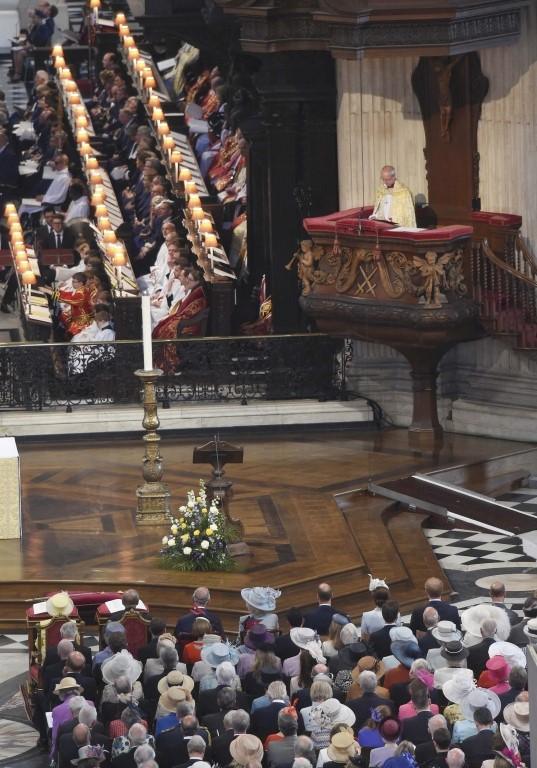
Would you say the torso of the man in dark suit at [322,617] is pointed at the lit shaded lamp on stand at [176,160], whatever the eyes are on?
yes

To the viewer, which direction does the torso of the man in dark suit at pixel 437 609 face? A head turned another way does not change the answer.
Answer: away from the camera

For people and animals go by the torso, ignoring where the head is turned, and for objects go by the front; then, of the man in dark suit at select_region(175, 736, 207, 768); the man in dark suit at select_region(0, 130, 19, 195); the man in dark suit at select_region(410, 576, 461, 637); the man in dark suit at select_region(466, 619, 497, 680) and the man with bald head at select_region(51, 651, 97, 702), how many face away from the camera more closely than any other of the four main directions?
4

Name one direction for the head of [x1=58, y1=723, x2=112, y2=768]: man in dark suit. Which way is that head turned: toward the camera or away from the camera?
away from the camera

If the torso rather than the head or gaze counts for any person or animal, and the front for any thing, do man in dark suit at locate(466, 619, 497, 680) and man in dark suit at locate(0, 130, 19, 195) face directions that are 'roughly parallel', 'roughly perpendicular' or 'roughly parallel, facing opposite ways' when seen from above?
roughly perpendicular

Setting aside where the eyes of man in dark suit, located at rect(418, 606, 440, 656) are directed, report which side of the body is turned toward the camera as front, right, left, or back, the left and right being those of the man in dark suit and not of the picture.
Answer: back

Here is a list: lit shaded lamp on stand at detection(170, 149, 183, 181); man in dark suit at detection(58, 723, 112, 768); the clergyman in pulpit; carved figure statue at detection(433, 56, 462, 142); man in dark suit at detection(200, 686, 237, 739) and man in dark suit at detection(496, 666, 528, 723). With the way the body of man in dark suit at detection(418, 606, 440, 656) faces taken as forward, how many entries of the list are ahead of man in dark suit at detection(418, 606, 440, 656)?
3

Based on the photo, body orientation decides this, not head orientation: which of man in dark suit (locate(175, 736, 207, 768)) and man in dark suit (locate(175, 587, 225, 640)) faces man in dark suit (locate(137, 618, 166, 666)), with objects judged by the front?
man in dark suit (locate(175, 736, 207, 768))

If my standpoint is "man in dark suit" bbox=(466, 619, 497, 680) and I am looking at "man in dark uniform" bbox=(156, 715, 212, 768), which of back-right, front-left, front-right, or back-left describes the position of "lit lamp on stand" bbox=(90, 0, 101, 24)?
back-right

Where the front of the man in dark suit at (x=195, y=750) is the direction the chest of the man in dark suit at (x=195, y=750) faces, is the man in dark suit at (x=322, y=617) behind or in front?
in front

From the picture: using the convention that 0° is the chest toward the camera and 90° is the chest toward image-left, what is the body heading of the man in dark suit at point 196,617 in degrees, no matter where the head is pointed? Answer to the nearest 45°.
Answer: approximately 180°

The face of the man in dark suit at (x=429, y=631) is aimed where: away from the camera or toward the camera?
away from the camera

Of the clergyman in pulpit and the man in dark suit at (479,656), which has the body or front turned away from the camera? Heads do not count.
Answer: the man in dark suit

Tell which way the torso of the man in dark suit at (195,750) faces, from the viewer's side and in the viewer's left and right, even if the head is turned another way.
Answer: facing away from the viewer

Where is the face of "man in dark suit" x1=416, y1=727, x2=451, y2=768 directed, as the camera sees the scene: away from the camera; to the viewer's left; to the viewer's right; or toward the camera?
away from the camera

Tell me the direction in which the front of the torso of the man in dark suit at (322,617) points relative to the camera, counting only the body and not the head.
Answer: away from the camera

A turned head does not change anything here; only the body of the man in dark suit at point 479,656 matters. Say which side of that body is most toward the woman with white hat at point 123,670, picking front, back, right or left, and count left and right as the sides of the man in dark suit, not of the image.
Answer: left

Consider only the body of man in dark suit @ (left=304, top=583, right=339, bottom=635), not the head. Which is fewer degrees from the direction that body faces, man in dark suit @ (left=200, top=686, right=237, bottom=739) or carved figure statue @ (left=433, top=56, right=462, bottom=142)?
the carved figure statue

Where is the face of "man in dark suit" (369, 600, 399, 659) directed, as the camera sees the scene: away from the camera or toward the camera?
away from the camera
